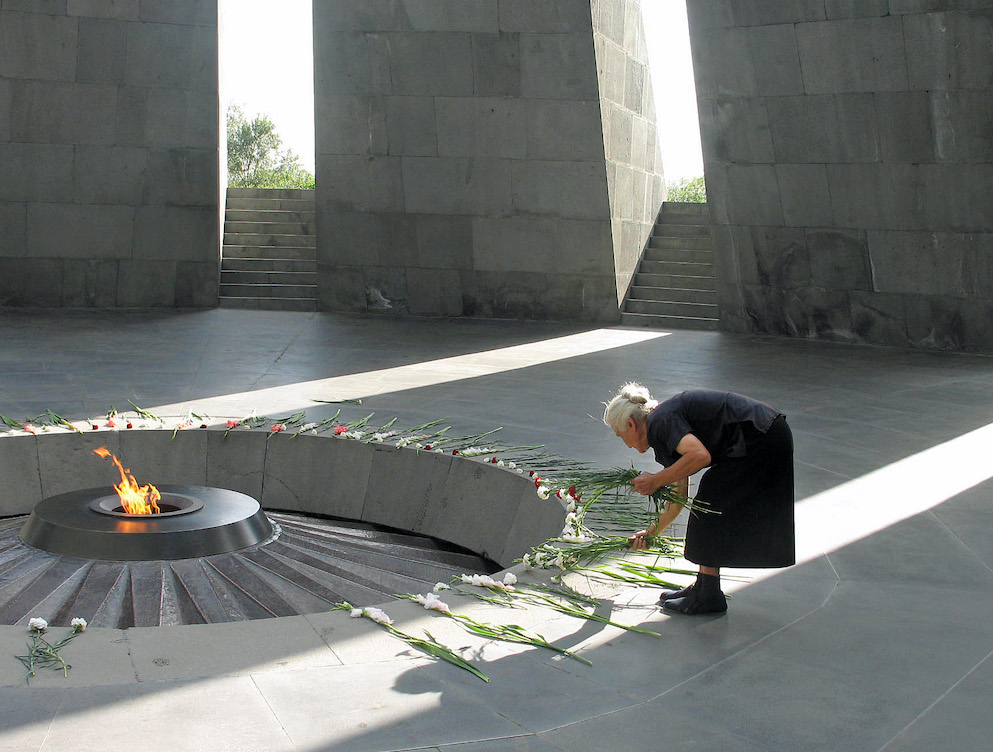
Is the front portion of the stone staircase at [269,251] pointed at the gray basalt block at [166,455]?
yes

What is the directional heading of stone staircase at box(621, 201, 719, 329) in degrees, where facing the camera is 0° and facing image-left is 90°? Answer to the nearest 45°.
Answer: approximately 0°

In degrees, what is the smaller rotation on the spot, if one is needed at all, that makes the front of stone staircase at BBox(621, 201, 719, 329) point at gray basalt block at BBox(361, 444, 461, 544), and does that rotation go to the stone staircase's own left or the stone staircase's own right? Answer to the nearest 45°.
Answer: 0° — it already faces it

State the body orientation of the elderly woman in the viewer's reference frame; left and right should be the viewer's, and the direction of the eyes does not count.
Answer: facing to the left of the viewer

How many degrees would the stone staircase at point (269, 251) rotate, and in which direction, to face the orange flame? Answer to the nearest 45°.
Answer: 0° — it already faces it

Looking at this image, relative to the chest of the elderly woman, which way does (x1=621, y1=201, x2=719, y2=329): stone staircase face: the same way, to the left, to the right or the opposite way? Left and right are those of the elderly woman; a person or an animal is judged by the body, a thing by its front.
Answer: to the left

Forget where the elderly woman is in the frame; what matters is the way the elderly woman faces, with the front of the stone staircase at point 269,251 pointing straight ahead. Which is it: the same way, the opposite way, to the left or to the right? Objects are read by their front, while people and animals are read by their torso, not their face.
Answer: to the right
